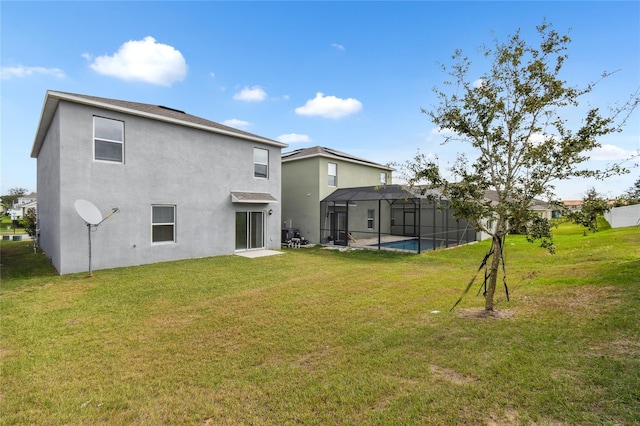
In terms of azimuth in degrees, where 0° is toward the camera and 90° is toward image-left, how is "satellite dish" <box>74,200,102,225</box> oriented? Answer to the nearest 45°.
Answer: approximately 315°

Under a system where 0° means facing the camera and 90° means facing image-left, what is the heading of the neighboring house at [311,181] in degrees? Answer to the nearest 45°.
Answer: approximately 135°

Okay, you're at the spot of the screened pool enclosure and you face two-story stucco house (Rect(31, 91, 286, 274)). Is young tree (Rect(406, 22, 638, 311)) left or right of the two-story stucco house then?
left

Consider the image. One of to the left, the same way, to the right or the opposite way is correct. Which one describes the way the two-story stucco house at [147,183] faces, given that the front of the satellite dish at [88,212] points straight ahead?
the opposite way

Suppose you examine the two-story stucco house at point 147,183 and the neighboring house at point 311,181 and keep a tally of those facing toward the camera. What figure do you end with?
0

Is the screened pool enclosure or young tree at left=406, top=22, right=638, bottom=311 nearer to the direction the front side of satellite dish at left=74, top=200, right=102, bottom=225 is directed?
the young tree

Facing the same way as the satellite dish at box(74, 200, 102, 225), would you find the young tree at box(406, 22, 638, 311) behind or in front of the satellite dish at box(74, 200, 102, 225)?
in front

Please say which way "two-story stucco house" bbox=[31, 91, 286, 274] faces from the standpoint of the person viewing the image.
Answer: facing away from the viewer and to the left of the viewer
